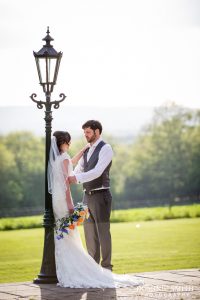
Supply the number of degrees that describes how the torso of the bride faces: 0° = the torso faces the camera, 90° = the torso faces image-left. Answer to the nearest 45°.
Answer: approximately 270°
